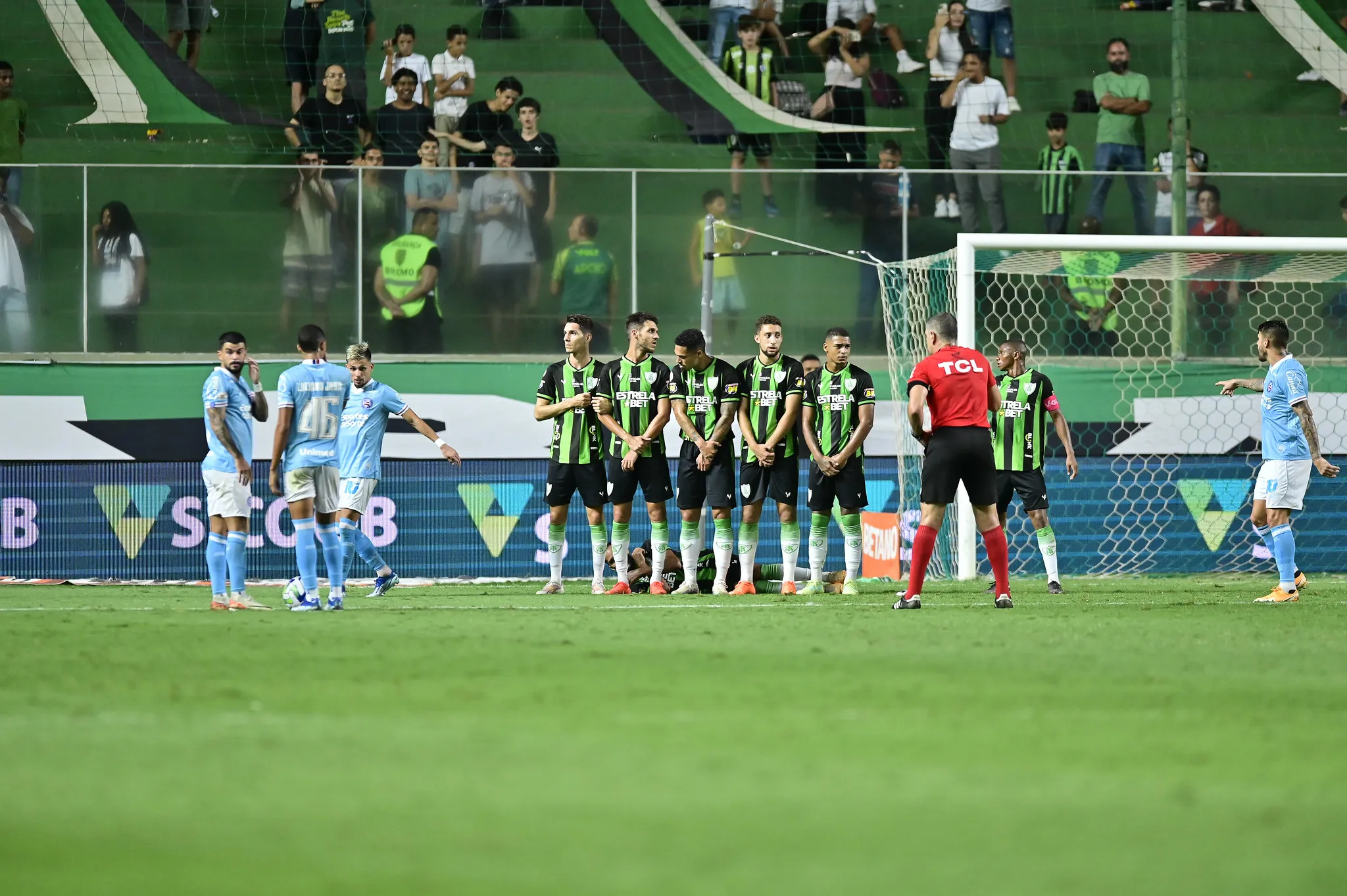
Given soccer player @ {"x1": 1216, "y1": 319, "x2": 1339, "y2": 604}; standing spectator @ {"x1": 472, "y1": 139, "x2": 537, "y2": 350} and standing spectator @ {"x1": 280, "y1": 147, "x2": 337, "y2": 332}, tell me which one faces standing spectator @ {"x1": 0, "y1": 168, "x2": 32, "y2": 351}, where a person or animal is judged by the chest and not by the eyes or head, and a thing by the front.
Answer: the soccer player

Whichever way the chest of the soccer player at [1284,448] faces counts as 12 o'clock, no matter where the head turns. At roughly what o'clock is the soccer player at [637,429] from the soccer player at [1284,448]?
the soccer player at [637,429] is roughly at 12 o'clock from the soccer player at [1284,448].

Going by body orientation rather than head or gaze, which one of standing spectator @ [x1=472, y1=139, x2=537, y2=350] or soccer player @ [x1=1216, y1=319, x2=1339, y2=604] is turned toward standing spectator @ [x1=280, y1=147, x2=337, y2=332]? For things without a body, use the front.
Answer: the soccer player

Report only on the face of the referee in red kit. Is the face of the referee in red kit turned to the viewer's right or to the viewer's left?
to the viewer's left

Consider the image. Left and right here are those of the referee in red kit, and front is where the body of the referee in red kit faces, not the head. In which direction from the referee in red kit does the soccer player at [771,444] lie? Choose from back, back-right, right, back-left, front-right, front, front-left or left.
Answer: front-left

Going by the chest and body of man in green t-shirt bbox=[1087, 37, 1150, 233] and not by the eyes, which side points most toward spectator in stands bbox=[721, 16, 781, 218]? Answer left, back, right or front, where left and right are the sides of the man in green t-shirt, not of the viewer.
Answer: right

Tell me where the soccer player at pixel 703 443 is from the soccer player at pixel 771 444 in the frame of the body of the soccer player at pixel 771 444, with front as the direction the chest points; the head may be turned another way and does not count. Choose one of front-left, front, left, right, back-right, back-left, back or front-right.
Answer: right

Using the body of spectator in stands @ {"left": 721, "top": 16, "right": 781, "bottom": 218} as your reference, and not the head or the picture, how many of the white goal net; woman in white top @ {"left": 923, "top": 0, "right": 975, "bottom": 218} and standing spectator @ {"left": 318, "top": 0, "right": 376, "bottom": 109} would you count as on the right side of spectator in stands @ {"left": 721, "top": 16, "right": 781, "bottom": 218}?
1

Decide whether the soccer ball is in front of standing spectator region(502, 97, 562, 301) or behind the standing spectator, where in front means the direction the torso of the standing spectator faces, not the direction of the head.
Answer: in front

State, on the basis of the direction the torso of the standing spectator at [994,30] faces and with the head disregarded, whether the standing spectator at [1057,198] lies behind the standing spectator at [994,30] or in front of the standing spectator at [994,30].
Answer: in front

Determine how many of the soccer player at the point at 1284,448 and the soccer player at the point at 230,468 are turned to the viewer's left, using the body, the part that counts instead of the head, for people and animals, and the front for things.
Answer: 1

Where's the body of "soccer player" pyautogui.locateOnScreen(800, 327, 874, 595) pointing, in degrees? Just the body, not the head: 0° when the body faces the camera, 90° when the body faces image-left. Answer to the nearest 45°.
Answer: approximately 0°

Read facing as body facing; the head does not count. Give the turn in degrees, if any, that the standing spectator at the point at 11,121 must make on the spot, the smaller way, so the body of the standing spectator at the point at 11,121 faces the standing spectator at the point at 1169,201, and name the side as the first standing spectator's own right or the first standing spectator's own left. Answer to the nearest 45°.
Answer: approximately 45° to the first standing spectator's own left
